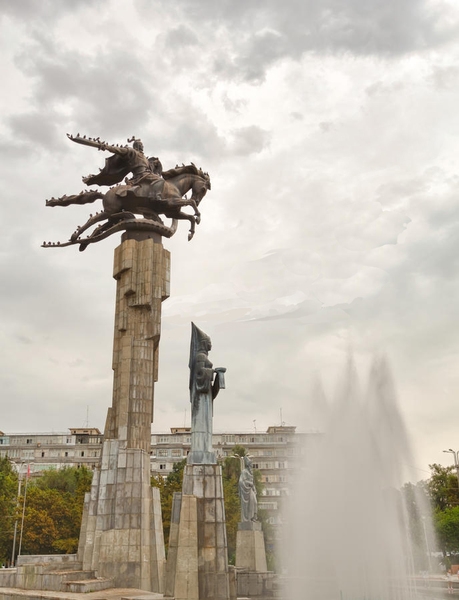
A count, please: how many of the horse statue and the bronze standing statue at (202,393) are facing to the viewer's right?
2

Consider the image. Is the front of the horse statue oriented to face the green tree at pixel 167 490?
no

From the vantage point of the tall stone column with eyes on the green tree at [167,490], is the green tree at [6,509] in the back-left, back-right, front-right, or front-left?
front-left

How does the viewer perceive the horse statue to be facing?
facing to the right of the viewer

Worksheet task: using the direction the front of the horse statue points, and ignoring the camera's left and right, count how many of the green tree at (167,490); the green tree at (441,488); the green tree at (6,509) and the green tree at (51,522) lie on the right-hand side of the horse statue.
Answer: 0

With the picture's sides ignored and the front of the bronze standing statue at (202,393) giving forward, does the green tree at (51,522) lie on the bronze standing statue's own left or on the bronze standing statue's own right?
on the bronze standing statue's own left

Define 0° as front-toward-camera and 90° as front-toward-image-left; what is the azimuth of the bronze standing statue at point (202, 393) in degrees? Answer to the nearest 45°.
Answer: approximately 270°

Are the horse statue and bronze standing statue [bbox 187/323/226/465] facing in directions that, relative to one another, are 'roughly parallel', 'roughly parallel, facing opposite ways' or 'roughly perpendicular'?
roughly parallel

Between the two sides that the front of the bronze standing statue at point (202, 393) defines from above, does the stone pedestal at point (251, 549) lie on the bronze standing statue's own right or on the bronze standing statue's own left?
on the bronze standing statue's own left

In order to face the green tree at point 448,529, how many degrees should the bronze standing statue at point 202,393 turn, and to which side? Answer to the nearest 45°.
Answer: approximately 45° to its left
